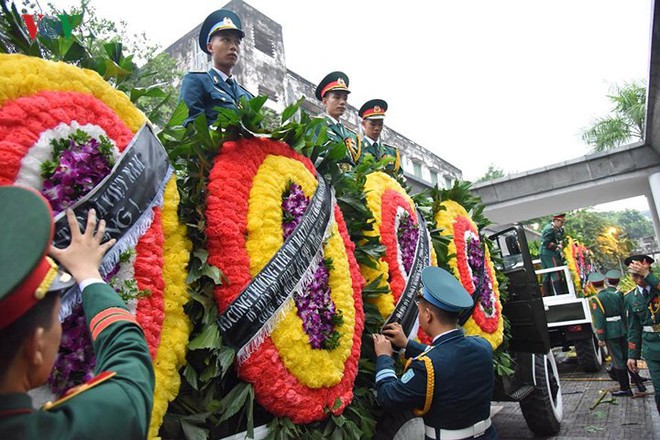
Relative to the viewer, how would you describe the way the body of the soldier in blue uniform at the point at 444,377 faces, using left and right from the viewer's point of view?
facing away from the viewer and to the left of the viewer

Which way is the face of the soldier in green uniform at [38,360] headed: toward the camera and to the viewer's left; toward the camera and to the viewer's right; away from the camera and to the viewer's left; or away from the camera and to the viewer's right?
away from the camera and to the viewer's right

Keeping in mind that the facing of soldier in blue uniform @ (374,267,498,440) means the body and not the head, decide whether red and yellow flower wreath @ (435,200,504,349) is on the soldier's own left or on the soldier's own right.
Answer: on the soldier's own right

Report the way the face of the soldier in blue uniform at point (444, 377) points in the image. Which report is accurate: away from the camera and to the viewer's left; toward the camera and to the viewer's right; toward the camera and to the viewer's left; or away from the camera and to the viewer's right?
away from the camera and to the viewer's left

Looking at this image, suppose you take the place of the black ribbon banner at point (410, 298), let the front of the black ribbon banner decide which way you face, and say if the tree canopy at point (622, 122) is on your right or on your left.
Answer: on your left

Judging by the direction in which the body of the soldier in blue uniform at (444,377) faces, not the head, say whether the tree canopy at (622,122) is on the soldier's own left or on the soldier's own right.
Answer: on the soldier's own right

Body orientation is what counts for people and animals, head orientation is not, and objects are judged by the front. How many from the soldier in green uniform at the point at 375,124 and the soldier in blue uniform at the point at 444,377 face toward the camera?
1

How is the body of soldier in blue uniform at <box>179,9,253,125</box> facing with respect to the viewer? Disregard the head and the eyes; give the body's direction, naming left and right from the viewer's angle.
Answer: facing the viewer and to the right of the viewer

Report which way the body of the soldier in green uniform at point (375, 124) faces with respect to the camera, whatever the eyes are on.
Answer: toward the camera

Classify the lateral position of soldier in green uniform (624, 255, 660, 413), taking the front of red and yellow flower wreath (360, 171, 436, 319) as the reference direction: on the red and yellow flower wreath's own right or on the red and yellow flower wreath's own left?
on the red and yellow flower wreath's own left
